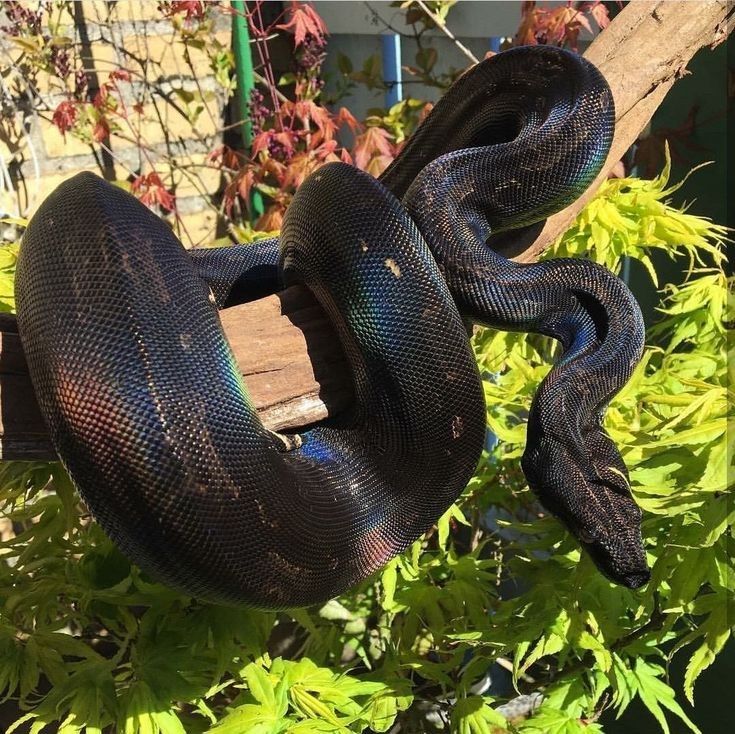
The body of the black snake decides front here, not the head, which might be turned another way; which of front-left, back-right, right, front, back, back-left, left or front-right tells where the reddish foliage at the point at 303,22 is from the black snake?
back-left

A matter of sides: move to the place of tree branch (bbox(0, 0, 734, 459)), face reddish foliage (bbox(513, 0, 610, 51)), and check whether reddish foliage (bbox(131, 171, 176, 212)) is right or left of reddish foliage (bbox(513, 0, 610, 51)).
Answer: left

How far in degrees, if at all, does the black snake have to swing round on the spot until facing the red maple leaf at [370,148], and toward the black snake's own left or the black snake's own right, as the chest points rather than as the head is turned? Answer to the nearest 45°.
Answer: approximately 135° to the black snake's own left

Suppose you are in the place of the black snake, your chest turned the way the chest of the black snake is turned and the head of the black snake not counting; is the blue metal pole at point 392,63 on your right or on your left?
on your left

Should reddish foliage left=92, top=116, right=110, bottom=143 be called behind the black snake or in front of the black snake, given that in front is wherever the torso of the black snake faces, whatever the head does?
behind

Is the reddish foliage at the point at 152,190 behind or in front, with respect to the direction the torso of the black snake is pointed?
behind

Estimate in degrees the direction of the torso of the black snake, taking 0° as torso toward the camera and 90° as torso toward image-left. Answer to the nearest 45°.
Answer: approximately 315°
